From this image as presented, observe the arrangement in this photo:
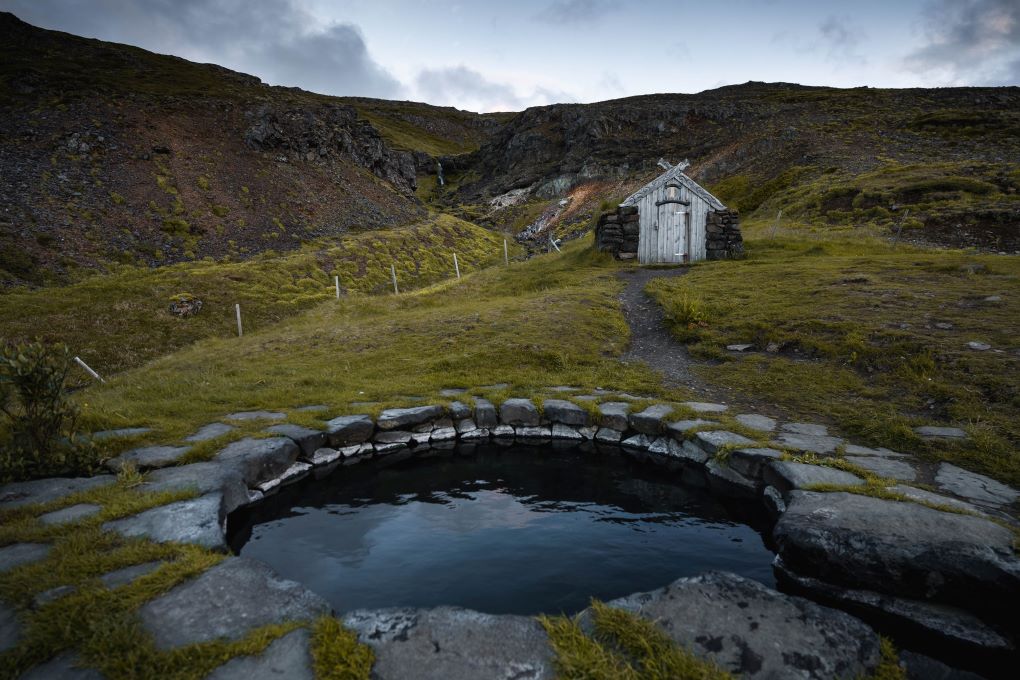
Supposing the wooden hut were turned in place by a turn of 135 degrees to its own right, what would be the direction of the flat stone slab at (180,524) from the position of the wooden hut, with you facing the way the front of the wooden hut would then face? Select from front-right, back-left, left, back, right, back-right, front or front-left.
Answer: back-left

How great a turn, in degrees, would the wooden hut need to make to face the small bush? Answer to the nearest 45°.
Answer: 0° — it already faces it

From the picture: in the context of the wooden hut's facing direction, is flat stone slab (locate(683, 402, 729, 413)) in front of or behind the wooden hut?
in front

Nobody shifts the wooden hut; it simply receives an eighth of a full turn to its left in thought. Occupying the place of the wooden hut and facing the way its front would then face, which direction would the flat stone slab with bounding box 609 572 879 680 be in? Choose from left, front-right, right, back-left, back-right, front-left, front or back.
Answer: front-right

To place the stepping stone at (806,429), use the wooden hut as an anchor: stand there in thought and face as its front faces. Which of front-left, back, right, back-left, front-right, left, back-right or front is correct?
front

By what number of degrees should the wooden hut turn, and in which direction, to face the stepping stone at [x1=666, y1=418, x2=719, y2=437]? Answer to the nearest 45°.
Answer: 0° — it already faces it

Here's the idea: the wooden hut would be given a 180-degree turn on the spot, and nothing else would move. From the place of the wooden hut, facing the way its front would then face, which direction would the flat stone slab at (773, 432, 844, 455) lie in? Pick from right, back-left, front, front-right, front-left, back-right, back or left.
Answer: back

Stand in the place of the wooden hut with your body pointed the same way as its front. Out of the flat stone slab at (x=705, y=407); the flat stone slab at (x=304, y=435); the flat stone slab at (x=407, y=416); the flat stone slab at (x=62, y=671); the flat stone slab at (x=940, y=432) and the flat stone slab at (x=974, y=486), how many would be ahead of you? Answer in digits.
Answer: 6

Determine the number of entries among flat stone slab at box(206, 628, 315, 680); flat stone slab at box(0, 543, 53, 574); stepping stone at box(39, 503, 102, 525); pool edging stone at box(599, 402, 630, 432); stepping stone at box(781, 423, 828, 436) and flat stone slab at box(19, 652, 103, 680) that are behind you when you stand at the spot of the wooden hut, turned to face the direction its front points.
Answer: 0

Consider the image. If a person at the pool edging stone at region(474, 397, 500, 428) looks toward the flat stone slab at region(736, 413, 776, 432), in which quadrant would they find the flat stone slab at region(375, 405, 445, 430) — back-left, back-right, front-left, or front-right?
back-right

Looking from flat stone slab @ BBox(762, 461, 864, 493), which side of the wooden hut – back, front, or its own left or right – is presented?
front

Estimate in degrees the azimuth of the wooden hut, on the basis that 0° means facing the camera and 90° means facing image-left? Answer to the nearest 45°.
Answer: approximately 0°

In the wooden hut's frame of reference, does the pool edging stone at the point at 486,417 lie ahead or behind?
ahead

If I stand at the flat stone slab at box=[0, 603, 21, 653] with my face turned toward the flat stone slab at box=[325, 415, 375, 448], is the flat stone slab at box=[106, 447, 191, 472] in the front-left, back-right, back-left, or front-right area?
front-left

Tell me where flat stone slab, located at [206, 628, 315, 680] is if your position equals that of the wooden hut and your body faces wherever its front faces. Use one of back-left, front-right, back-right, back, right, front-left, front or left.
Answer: front

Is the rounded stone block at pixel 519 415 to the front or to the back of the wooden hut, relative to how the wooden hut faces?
to the front

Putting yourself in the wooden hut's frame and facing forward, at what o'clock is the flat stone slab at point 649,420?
The flat stone slab is roughly at 12 o'clock from the wooden hut.

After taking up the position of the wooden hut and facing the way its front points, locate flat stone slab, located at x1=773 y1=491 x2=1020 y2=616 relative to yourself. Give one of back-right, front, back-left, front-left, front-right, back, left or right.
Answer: front
